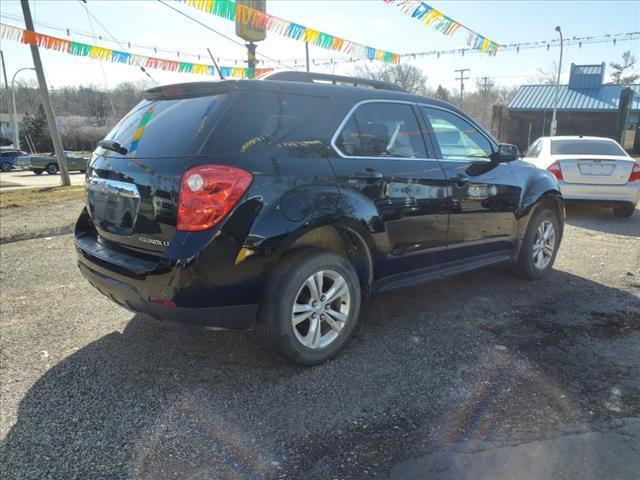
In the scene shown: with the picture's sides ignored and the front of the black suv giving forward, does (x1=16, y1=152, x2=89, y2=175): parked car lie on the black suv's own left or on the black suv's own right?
on the black suv's own left

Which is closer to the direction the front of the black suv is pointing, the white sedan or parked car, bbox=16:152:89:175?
the white sedan

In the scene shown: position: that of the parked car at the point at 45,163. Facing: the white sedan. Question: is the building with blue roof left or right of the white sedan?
left

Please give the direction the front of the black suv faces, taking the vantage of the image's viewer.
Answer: facing away from the viewer and to the right of the viewer

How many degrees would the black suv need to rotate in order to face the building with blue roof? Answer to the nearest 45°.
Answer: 0° — it already faces it

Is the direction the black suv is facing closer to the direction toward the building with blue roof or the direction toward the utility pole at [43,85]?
the building with blue roof

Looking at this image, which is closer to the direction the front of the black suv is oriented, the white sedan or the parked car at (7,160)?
the white sedan

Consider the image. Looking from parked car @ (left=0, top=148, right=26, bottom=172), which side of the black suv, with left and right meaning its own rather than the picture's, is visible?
left

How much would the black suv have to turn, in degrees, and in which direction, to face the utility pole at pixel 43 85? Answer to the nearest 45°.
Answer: approximately 90° to its left

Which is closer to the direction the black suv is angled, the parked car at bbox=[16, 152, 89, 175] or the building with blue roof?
the building with blue roof
